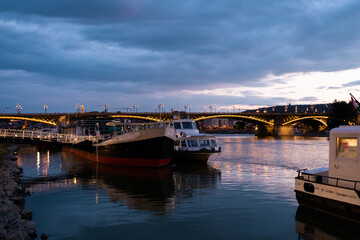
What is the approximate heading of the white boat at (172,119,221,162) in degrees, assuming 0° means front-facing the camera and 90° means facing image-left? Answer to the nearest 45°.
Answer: approximately 315°

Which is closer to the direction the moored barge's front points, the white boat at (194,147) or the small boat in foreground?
the small boat in foreground

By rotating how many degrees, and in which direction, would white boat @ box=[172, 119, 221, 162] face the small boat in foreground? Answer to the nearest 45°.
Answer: approximately 45° to its right
